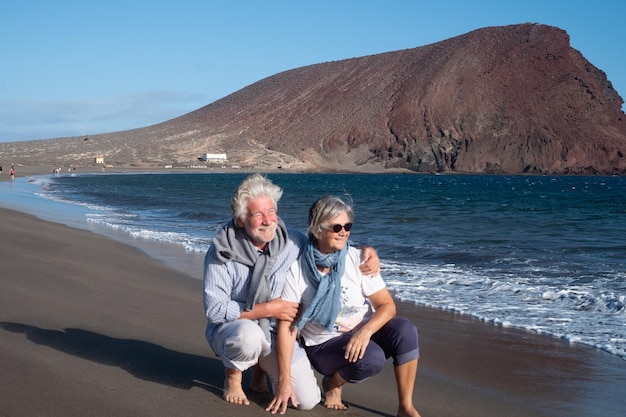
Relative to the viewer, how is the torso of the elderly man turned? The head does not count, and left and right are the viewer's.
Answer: facing the viewer and to the right of the viewer

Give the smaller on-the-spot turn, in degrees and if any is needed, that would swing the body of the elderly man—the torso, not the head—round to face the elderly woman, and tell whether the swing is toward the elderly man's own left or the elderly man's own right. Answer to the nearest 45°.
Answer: approximately 45° to the elderly man's own left

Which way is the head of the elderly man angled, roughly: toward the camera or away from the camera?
toward the camera
